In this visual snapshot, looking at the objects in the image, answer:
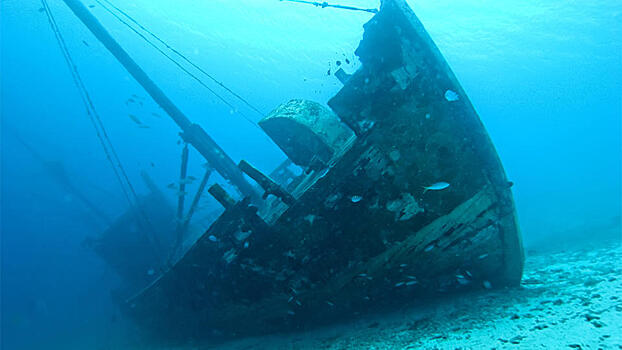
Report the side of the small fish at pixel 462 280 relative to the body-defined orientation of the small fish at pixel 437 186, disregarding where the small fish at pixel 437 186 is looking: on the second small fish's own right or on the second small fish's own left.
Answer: on the second small fish's own left
